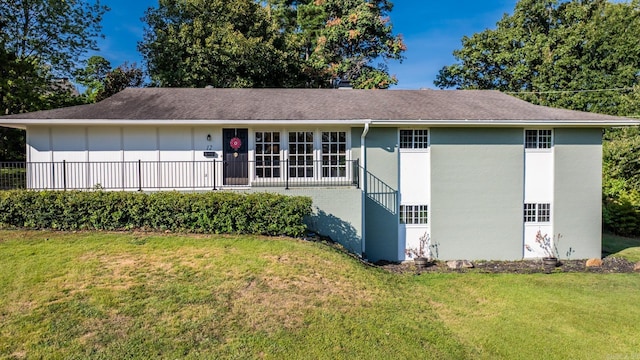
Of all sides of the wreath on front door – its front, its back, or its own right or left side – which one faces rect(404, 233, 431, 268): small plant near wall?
left

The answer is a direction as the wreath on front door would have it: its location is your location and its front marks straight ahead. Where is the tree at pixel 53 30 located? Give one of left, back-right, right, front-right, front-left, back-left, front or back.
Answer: back-right

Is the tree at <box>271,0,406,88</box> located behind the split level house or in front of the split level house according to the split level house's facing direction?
behind

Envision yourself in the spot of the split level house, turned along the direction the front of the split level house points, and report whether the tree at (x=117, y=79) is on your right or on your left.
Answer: on your right

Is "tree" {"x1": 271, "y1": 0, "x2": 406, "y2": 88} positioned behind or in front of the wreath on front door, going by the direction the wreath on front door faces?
behind

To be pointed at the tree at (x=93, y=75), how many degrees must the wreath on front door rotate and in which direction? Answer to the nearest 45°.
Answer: approximately 135° to its right

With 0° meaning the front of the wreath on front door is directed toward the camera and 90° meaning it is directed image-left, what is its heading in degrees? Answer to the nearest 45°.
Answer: approximately 0°

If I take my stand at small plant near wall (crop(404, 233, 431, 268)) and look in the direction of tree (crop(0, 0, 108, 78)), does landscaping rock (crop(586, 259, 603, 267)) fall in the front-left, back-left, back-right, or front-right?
back-right

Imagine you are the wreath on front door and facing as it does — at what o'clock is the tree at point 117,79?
The tree is roughly at 5 o'clock from the wreath on front door.

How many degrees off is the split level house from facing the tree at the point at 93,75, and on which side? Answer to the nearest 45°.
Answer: approximately 135° to its right
